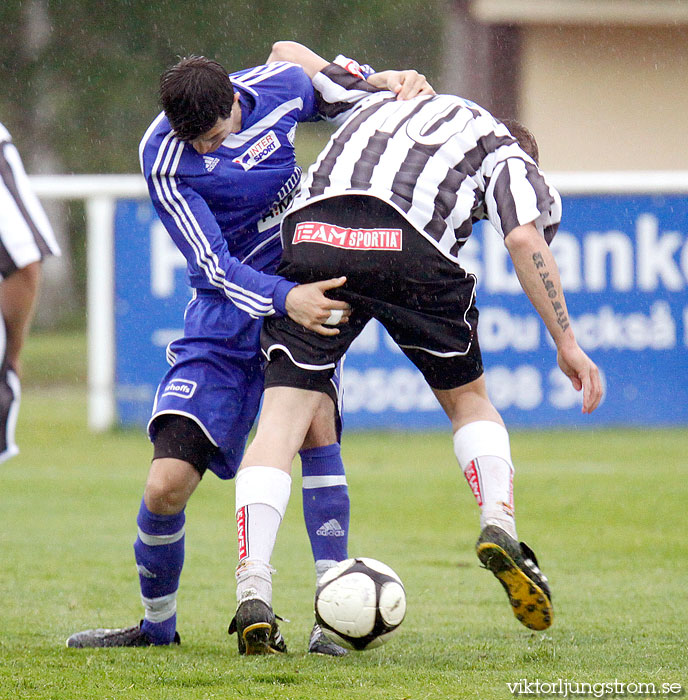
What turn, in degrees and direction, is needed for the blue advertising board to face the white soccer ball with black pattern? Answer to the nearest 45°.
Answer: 0° — it already faces it

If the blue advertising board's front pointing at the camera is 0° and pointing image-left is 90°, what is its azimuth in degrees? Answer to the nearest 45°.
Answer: approximately 0°
